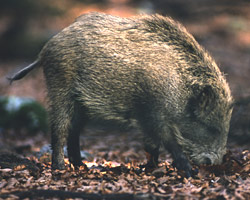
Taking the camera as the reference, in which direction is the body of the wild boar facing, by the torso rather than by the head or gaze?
to the viewer's right
